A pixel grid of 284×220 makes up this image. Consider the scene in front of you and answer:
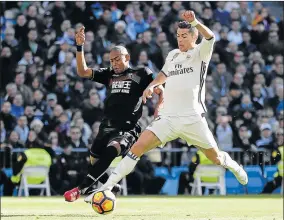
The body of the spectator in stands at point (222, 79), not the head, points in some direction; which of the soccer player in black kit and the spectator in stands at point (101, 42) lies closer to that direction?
the soccer player in black kit

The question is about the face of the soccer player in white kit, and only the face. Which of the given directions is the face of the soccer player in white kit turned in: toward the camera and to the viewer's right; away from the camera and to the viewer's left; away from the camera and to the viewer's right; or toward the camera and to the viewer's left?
toward the camera and to the viewer's left

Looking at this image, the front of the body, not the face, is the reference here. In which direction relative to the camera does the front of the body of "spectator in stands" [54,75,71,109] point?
toward the camera

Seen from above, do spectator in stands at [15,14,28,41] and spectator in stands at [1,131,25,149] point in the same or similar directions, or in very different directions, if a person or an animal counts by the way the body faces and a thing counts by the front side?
same or similar directions

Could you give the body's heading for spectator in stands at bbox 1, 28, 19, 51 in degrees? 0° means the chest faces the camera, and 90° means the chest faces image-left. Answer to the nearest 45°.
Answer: approximately 0°

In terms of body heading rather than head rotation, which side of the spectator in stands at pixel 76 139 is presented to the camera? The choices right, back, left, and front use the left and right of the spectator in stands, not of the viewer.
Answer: front

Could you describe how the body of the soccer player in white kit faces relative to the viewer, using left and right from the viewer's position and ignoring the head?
facing the viewer and to the left of the viewer

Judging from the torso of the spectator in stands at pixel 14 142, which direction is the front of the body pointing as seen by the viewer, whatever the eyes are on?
toward the camera

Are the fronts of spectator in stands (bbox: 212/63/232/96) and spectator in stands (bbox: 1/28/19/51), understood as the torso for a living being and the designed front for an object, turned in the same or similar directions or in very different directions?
same or similar directions

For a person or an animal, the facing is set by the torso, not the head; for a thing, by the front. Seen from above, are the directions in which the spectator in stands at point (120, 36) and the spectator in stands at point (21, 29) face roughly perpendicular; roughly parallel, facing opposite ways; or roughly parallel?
roughly parallel

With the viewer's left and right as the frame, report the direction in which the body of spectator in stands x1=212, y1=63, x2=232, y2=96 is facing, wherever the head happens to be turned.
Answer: facing the viewer

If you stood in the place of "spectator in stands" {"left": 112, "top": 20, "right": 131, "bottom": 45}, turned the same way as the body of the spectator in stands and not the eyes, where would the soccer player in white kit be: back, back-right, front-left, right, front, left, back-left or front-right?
front

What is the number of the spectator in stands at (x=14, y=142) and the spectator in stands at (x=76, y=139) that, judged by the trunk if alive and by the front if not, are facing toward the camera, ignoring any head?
2
